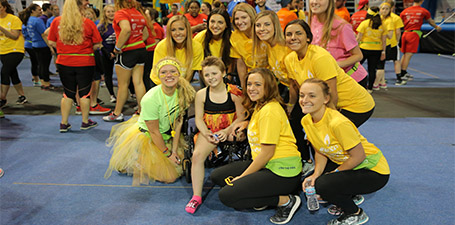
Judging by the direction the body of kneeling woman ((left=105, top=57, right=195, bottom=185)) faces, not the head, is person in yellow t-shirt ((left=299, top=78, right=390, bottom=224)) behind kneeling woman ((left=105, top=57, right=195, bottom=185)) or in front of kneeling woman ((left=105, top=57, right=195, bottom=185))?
in front

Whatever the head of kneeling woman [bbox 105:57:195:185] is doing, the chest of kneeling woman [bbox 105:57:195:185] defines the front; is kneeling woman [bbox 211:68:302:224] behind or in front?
in front

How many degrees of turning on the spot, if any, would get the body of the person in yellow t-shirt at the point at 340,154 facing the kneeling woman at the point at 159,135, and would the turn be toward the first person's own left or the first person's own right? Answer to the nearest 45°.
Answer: approximately 45° to the first person's own right

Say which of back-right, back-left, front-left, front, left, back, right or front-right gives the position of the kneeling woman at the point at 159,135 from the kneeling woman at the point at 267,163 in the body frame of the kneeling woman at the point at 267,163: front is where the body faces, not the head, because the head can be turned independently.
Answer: front-right

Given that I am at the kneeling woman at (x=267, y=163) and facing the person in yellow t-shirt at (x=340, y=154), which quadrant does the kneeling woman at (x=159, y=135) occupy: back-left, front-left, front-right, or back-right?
back-left

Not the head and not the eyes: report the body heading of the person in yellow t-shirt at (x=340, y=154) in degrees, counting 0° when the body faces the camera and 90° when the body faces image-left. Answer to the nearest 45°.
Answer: approximately 45°

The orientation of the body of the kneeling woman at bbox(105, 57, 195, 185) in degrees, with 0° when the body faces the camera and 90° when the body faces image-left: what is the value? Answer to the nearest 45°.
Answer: approximately 315°
